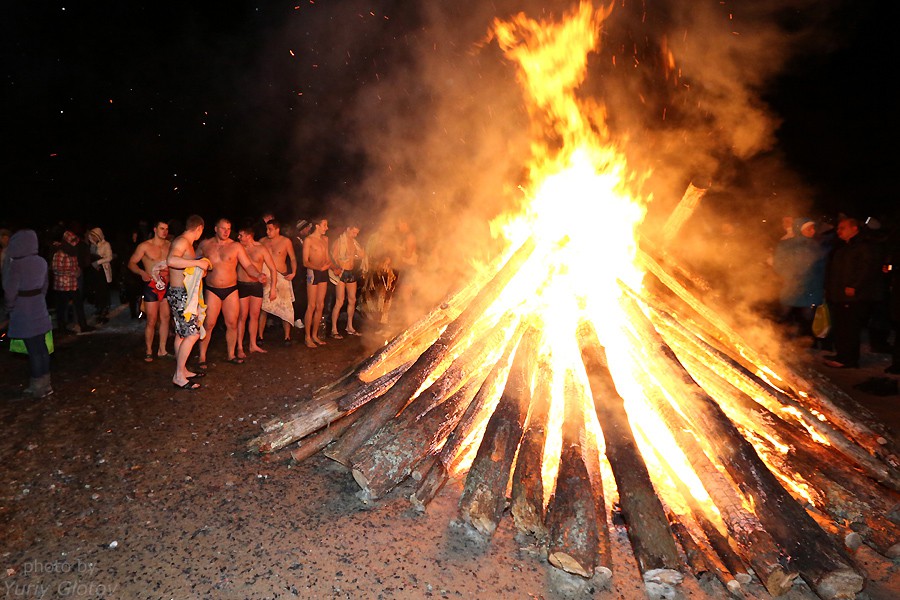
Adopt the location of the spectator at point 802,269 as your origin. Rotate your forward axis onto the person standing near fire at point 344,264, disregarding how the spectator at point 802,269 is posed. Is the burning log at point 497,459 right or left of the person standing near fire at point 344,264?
left

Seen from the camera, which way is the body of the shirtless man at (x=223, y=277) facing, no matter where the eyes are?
toward the camera

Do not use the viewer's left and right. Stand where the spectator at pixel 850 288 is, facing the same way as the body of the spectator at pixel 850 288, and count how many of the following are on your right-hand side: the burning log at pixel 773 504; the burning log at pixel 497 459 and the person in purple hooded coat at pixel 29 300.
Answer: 0

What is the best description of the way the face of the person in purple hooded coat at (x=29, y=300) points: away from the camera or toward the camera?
away from the camera

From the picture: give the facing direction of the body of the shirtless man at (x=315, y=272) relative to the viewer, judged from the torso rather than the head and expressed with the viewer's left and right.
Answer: facing the viewer and to the right of the viewer

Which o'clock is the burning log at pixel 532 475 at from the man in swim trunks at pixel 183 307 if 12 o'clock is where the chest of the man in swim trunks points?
The burning log is roughly at 2 o'clock from the man in swim trunks.

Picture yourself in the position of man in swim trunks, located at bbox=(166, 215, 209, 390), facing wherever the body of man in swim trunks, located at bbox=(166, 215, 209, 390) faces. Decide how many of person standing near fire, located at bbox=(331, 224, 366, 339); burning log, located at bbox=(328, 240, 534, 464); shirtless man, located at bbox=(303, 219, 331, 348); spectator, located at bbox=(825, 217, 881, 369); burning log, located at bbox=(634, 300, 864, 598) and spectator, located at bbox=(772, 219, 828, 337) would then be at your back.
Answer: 0

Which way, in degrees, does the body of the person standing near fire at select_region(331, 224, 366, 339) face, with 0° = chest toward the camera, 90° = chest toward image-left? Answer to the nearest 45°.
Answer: approximately 315°

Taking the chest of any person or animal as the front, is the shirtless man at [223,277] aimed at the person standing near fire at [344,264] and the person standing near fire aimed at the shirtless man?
no

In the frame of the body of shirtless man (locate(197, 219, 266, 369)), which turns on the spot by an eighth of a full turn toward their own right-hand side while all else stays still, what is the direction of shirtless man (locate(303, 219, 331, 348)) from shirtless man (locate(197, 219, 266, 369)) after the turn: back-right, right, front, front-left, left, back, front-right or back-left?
back

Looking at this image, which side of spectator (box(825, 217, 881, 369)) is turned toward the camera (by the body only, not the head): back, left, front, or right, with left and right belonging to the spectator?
left

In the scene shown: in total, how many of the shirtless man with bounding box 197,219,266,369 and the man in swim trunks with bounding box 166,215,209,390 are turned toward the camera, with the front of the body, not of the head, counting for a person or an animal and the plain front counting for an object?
1

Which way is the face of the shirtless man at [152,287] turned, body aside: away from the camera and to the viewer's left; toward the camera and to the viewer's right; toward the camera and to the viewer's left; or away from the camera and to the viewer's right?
toward the camera and to the viewer's right

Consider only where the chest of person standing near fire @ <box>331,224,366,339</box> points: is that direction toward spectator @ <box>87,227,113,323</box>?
no

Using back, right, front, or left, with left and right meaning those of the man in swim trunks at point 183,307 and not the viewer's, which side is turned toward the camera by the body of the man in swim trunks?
right

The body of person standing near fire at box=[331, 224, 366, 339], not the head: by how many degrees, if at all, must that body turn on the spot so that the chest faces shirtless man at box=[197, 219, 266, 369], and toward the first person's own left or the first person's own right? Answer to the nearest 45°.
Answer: approximately 90° to the first person's own right
